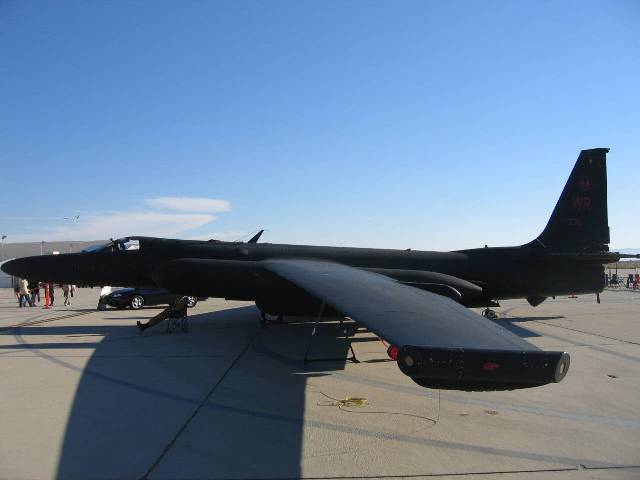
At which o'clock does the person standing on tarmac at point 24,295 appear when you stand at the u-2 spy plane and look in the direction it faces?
The person standing on tarmac is roughly at 1 o'clock from the u-2 spy plane.

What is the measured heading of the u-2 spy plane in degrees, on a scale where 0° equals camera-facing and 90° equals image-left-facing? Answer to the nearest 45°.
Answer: approximately 90°

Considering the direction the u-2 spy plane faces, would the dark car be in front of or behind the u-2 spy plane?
in front
